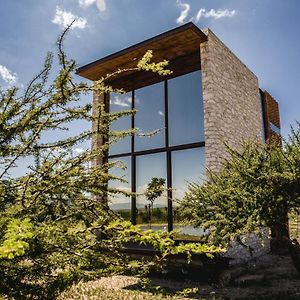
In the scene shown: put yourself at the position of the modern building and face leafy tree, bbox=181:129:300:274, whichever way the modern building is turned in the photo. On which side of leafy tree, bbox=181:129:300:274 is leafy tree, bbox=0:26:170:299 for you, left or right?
right

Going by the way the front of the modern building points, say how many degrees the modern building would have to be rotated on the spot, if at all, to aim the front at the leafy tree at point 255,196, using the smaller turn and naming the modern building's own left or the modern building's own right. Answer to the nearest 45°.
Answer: approximately 90° to the modern building's own left

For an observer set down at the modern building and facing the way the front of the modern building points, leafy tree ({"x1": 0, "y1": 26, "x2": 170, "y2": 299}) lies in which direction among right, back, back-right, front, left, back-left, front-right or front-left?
front-left

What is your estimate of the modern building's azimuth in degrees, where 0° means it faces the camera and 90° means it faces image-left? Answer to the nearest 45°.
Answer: approximately 45°
